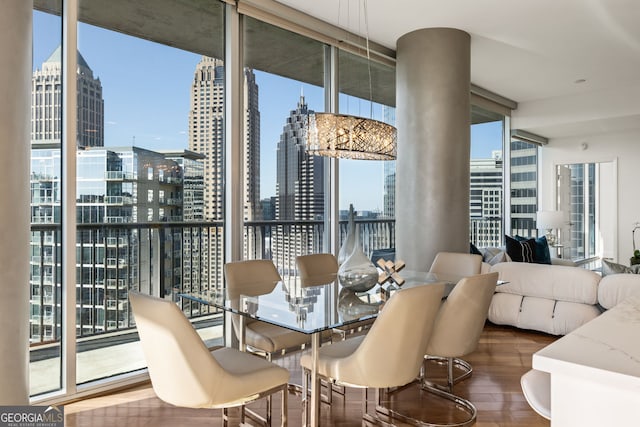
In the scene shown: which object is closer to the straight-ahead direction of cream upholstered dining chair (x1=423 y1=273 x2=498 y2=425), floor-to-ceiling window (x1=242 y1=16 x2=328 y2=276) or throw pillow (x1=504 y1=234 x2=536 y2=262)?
the floor-to-ceiling window

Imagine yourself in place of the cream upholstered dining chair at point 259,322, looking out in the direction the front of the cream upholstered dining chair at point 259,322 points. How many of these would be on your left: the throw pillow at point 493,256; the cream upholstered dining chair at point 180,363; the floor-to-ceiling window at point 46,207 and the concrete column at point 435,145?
2

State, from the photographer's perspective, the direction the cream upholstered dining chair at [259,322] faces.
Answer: facing the viewer and to the right of the viewer

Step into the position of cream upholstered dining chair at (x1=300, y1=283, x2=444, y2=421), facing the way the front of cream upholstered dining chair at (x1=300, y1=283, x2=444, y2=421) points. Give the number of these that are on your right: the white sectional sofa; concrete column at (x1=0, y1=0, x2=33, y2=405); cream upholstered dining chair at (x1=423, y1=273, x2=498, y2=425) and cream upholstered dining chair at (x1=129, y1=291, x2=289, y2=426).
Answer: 2

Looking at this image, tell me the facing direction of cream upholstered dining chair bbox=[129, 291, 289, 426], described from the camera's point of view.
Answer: facing away from the viewer and to the right of the viewer

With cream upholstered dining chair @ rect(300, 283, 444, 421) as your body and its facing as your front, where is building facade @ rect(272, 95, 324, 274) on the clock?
The building facade is roughly at 1 o'clock from the cream upholstered dining chair.

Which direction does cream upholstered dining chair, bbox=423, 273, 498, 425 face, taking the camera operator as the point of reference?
facing away from the viewer and to the left of the viewer

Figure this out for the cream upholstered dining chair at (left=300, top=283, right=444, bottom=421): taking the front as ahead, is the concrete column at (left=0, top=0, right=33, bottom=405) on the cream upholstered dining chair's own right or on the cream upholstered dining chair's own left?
on the cream upholstered dining chair's own left

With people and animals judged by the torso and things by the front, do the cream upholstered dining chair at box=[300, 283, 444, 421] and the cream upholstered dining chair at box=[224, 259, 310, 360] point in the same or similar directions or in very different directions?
very different directions

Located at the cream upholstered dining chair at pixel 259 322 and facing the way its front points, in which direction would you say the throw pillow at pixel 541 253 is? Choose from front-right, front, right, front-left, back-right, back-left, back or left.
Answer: left

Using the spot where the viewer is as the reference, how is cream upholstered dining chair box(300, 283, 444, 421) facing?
facing away from the viewer and to the left of the viewer
